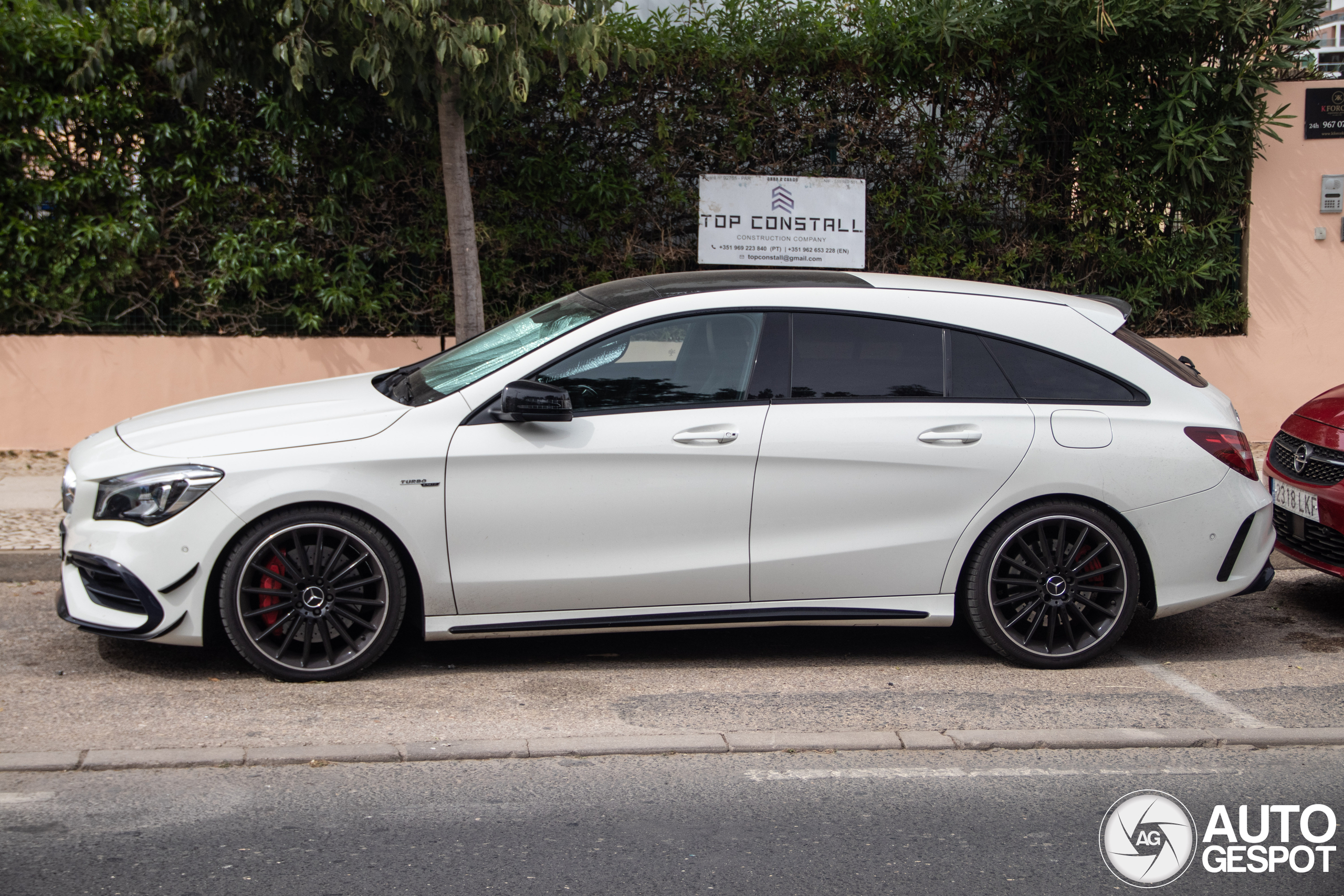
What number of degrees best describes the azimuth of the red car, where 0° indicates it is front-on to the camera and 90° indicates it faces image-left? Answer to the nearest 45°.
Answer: approximately 45°

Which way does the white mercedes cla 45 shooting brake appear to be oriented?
to the viewer's left

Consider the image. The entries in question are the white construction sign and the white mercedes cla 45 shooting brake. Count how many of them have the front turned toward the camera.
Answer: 1

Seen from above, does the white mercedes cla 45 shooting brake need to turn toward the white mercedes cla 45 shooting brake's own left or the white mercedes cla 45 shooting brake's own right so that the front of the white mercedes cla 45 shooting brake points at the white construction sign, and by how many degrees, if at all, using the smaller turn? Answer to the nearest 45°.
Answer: approximately 90° to the white mercedes cla 45 shooting brake's own right

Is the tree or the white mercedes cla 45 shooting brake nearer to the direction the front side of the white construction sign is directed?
the white mercedes cla 45 shooting brake

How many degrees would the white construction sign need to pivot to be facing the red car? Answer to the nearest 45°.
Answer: approximately 45° to its left

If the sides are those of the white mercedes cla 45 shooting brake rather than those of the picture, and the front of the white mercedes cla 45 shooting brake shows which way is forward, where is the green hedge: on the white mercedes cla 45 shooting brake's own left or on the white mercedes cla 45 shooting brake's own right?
on the white mercedes cla 45 shooting brake's own right

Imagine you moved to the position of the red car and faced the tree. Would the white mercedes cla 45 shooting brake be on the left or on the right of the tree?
left
